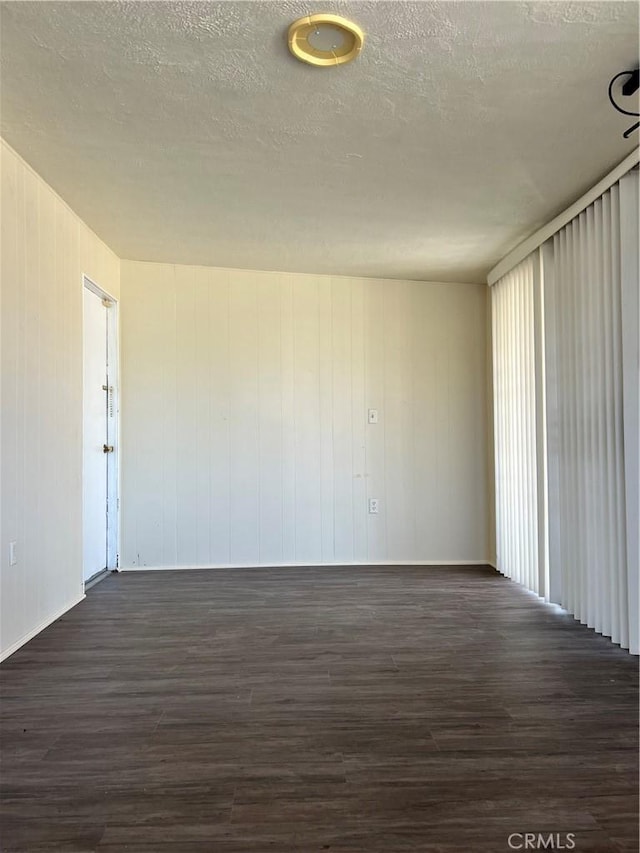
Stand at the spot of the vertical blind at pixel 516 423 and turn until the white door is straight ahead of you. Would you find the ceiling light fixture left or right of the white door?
left

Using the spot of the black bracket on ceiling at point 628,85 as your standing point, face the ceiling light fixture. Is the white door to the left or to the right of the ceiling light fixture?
right

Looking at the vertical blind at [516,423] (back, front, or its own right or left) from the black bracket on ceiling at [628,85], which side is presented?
left

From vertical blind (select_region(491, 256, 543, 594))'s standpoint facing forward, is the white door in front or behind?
in front

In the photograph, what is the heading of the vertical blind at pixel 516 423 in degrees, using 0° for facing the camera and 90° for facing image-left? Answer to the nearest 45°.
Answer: approximately 90°

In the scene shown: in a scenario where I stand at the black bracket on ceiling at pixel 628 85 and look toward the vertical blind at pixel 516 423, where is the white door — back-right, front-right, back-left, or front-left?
front-left

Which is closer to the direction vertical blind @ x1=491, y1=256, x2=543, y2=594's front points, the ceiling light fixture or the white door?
the white door

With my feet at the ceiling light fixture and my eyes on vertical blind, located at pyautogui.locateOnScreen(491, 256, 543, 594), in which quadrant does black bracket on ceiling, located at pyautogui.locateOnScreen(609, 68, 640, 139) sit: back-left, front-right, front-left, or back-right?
front-right

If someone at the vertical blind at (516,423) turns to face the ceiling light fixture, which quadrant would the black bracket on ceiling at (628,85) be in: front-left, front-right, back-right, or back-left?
front-left

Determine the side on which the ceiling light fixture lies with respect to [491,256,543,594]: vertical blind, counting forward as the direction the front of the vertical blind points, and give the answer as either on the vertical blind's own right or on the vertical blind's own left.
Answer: on the vertical blind's own left
